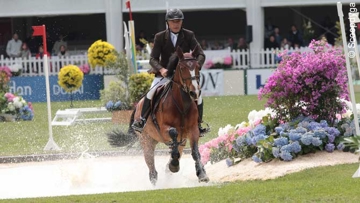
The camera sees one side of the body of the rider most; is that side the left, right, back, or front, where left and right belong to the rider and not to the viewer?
front

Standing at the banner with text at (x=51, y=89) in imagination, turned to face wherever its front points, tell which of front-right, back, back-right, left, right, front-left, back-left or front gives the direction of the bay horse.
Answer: front

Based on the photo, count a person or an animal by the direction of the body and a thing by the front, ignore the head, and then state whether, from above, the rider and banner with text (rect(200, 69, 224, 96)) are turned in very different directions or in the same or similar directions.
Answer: same or similar directions

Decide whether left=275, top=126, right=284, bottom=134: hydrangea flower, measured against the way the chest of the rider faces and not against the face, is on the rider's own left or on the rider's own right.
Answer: on the rider's own left

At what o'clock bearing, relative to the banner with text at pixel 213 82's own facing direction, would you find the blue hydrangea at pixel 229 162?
The blue hydrangea is roughly at 12 o'clock from the banner with text.

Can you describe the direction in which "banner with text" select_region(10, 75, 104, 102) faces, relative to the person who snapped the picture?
facing the viewer

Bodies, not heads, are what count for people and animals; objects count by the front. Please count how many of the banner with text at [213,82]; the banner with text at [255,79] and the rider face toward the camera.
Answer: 3

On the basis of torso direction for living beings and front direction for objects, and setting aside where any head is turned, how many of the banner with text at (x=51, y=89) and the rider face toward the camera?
2

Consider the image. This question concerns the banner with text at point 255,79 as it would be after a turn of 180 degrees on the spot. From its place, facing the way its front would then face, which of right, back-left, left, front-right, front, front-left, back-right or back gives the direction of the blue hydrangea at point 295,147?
back

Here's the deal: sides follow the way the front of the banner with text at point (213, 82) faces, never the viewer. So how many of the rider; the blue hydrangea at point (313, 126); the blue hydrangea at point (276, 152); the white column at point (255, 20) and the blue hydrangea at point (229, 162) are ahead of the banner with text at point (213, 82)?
4

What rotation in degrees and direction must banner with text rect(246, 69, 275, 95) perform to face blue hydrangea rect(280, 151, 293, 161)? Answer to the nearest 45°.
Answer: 0° — it already faces it
